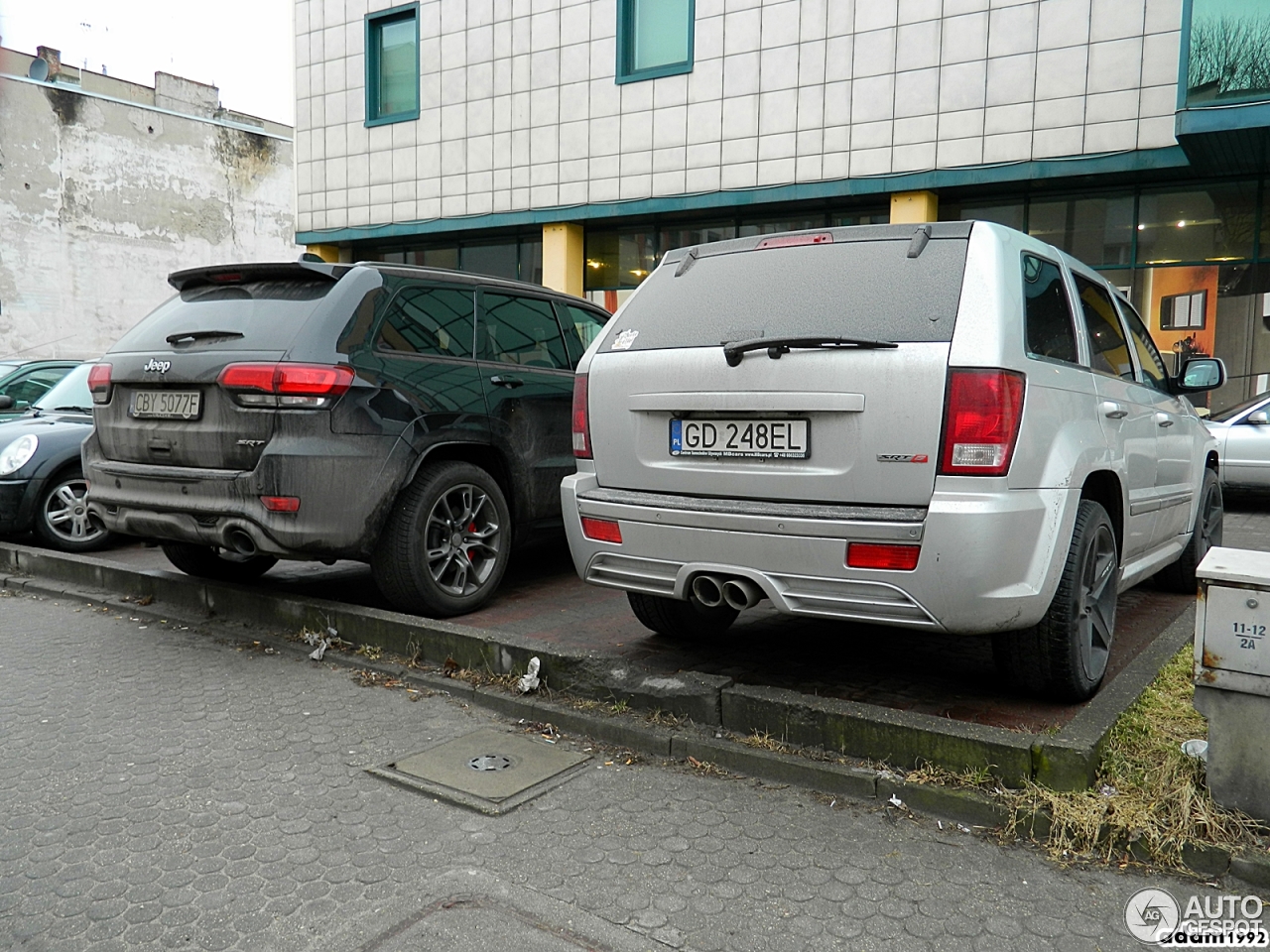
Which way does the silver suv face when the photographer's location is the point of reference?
facing away from the viewer and to the right of the viewer

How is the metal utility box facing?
toward the camera

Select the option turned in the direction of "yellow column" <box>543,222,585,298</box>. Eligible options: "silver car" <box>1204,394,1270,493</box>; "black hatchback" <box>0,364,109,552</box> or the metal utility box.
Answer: the silver car

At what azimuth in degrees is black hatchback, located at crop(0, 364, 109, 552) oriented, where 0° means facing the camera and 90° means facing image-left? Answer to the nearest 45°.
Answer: approximately 45°

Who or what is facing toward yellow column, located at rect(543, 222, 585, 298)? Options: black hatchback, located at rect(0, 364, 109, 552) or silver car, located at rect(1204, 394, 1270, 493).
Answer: the silver car

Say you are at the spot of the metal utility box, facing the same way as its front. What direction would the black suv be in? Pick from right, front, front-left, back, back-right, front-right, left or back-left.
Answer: right

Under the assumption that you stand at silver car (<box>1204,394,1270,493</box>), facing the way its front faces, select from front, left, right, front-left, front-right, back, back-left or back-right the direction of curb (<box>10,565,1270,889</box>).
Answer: left

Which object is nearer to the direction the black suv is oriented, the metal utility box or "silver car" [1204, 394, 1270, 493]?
the silver car

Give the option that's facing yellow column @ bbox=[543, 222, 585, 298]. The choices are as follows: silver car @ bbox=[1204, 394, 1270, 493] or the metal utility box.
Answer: the silver car

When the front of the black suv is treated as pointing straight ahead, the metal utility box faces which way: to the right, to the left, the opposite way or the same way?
the opposite way

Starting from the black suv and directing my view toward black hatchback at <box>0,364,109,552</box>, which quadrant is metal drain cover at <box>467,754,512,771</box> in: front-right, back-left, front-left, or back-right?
back-left

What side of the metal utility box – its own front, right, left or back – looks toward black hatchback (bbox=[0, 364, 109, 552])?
right

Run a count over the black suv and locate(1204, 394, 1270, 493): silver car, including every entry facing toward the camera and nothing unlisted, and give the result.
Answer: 0

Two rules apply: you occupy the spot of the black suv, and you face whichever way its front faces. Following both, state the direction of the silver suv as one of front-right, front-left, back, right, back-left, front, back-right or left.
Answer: right

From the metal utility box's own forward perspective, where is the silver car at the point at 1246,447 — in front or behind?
behind

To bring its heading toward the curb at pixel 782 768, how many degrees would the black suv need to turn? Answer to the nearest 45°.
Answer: approximately 90° to its right

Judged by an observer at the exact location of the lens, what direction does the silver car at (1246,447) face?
facing to the left of the viewer

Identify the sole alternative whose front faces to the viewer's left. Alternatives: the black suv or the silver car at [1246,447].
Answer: the silver car

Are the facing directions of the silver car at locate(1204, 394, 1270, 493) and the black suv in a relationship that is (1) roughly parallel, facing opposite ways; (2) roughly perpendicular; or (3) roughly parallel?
roughly perpendicular
